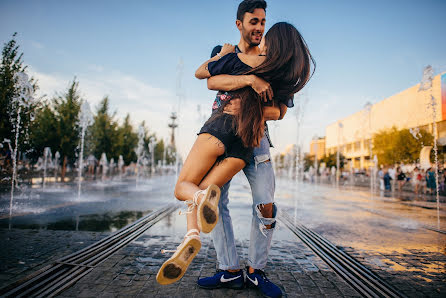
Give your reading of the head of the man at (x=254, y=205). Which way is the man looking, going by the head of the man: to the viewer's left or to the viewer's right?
to the viewer's right

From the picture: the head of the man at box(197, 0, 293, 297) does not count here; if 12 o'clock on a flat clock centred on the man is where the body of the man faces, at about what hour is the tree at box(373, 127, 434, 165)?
The tree is roughly at 7 o'clock from the man.

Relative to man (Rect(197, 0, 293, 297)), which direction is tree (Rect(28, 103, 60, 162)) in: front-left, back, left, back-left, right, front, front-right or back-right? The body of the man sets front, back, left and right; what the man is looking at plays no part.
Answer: back-right

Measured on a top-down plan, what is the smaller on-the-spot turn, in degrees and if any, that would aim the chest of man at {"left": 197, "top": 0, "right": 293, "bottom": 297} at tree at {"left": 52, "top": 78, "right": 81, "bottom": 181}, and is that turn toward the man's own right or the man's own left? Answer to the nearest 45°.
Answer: approximately 135° to the man's own right

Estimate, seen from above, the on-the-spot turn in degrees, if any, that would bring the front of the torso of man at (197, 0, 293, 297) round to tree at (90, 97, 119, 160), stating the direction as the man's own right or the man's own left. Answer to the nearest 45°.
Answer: approximately 135° to the man's own right

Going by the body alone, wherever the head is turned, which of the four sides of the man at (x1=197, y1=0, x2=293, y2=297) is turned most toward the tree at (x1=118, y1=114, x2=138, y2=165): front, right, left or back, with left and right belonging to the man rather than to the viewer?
back

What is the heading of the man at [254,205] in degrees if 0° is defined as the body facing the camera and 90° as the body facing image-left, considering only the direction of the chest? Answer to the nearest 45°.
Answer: approximately 0°
